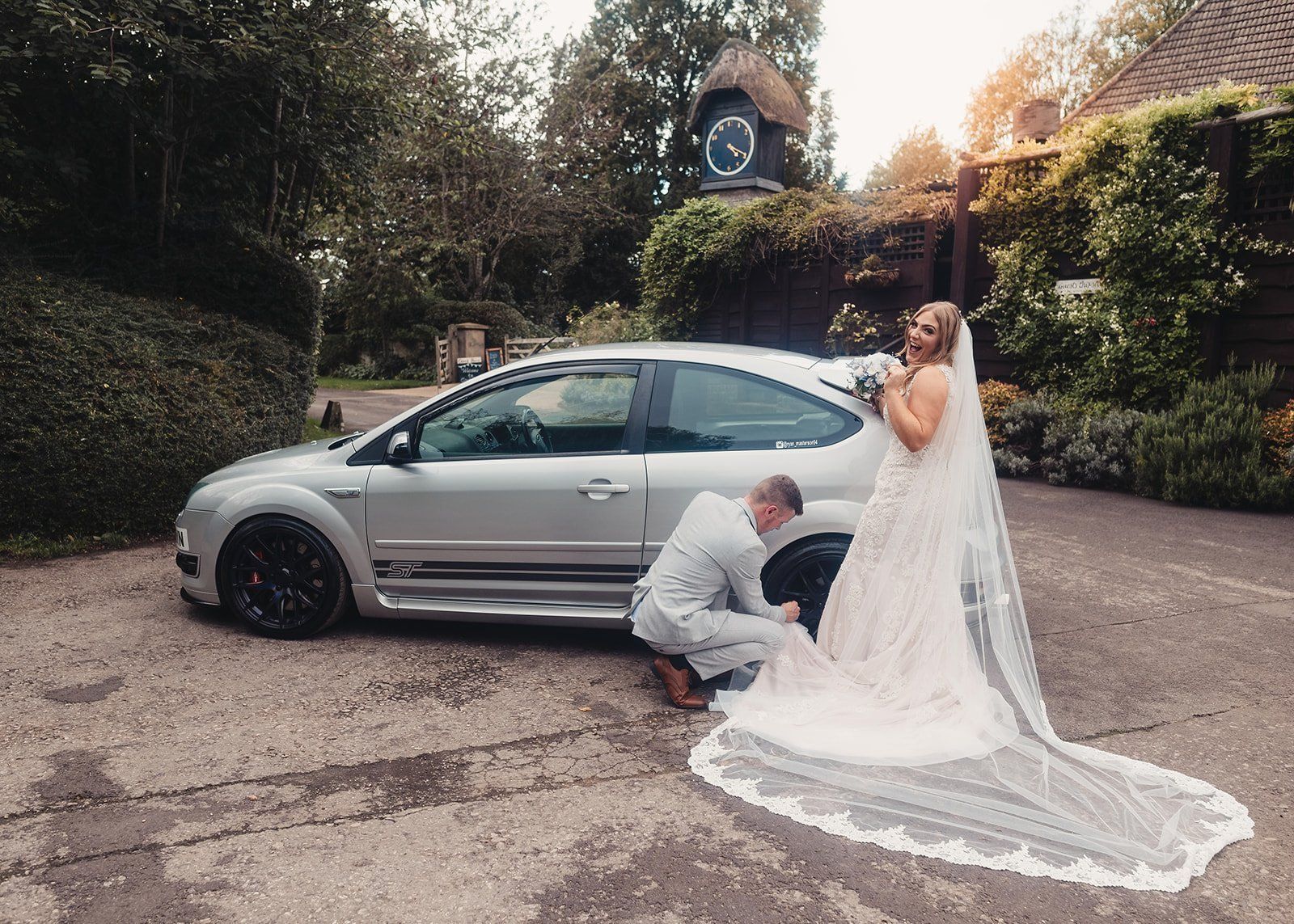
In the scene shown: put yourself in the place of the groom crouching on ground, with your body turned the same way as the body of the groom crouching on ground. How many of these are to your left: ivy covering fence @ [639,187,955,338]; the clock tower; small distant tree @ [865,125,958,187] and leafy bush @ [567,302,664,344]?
4

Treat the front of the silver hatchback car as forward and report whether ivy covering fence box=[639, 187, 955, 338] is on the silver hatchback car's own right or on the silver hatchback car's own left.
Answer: on the silver hatchback car's own right

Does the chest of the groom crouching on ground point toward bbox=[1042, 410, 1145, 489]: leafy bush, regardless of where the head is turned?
no

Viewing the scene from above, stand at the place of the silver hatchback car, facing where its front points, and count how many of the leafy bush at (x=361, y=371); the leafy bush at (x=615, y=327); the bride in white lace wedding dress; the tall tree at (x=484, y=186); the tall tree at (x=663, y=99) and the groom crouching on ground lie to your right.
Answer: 4

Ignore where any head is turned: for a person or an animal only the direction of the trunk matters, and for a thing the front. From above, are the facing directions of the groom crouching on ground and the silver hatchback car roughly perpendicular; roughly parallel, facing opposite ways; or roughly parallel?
roughly parallel, facing opposite ways

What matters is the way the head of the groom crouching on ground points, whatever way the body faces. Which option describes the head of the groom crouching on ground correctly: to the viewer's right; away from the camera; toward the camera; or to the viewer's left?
to the viewer's right

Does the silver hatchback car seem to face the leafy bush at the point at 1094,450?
no

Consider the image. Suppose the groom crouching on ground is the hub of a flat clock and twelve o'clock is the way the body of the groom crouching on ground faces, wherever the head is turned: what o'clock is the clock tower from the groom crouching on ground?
The clock tower is roughly at 9 o'clock from the groom crouching on ground.

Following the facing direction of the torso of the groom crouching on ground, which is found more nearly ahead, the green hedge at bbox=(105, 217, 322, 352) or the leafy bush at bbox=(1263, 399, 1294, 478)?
the leafy bush

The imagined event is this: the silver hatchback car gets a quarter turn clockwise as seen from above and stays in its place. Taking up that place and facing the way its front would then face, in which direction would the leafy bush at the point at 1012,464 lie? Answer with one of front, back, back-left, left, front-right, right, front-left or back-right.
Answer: front-right

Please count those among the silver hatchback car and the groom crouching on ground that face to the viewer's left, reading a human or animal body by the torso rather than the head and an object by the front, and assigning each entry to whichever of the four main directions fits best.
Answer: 1

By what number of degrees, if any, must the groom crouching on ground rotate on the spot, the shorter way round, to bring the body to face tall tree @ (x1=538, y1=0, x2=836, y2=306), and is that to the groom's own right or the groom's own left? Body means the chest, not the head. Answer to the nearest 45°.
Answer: approximately 90° to the groom's own left

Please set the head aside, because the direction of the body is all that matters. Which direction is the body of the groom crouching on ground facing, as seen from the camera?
to the viewer's right

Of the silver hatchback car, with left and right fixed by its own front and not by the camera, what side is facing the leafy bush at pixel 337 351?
right

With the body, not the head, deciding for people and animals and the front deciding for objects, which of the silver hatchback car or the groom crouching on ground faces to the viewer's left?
the silver hatchback car

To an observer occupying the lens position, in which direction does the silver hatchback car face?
facing to the left of the viewer

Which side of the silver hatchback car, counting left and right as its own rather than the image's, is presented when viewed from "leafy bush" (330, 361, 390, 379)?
right
